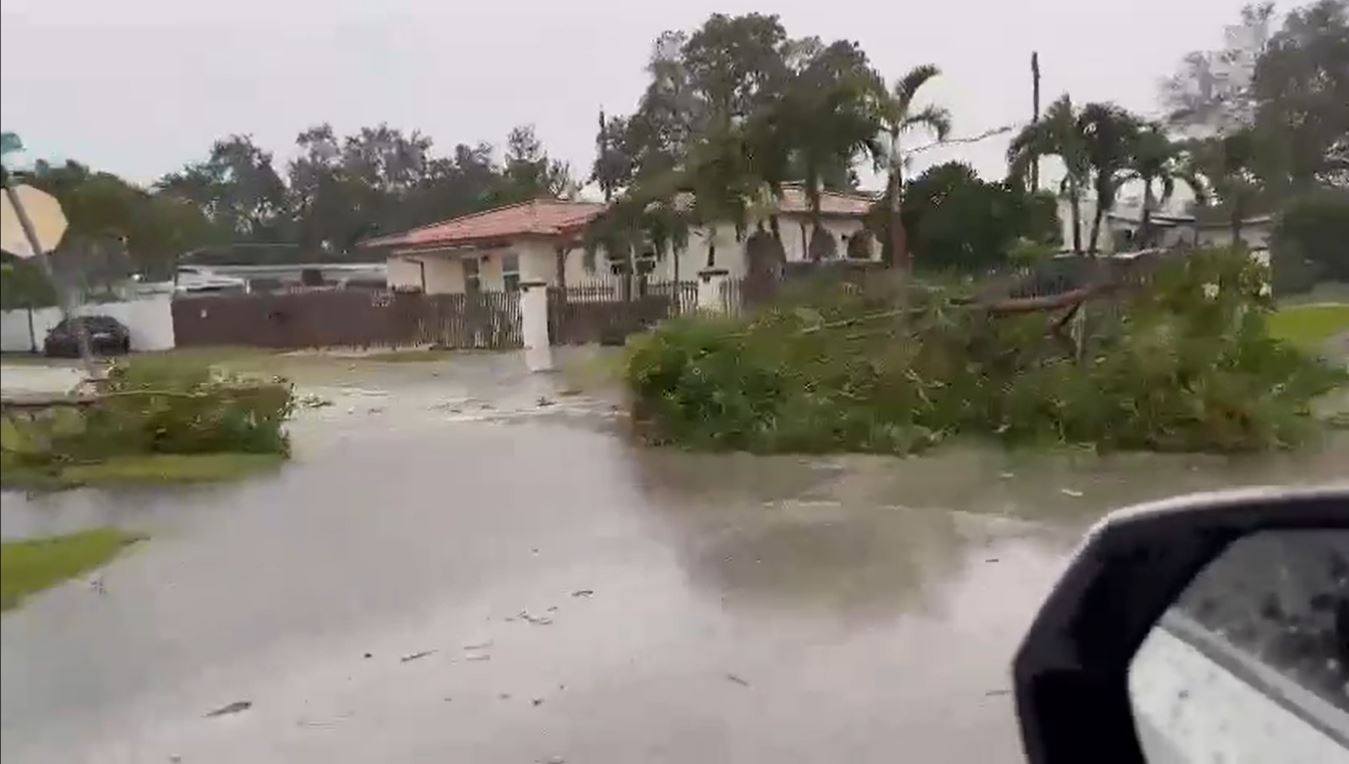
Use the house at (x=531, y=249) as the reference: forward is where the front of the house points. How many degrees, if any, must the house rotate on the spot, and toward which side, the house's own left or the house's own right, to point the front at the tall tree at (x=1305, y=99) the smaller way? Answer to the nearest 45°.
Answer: approximately 90° to the house's own left

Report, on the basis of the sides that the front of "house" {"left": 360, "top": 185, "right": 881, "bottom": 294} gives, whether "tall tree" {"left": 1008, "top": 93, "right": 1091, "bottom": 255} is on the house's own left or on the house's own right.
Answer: on the house's own left

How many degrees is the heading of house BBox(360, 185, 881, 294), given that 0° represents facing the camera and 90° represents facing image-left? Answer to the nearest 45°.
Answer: approximately 0°

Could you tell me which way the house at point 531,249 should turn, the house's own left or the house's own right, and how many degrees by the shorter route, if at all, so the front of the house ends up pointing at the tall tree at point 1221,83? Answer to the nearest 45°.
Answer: approximately 90° to the house's own left

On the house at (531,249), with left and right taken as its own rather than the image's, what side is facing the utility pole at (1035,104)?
left

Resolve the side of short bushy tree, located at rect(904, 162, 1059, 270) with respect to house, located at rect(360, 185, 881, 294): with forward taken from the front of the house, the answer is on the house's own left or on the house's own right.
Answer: on the house's own left

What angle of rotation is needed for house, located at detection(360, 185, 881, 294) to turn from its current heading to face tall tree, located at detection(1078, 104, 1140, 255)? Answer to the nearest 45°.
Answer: approximately 90° to its left
